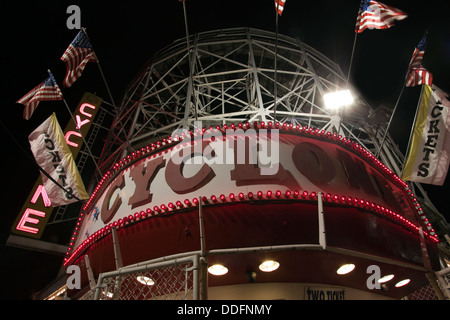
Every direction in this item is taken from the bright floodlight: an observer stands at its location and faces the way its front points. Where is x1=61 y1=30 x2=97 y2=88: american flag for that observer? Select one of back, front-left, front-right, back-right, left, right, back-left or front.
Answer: front-right

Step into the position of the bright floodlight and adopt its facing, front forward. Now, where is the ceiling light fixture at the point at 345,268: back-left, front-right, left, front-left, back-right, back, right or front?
front

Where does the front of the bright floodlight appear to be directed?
toward the camera

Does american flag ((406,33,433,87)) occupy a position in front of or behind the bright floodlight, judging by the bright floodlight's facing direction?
in front

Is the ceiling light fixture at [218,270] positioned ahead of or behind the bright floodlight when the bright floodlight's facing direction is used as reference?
ahead
